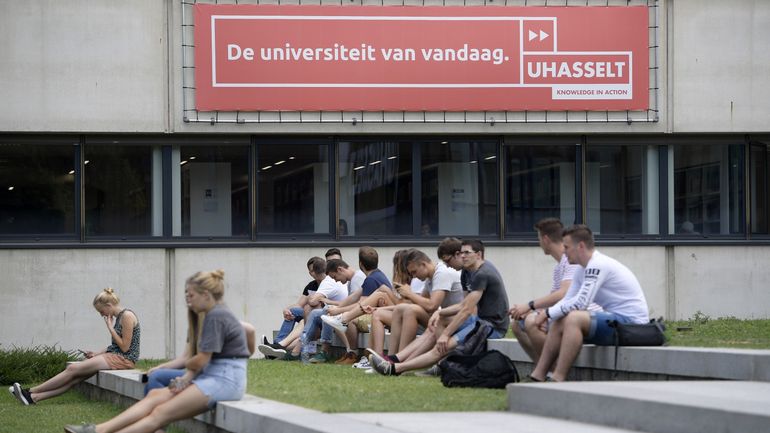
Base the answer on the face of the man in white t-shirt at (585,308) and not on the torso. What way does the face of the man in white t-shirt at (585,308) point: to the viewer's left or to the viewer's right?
to the viewer's left

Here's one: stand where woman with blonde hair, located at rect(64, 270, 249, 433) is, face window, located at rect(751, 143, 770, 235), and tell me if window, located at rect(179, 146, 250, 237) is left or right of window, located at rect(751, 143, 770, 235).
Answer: left

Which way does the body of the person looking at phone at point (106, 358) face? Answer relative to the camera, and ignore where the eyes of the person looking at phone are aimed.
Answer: to the viewer's left

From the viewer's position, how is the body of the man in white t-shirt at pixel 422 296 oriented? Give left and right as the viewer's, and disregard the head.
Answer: facing to the left of the viewer
